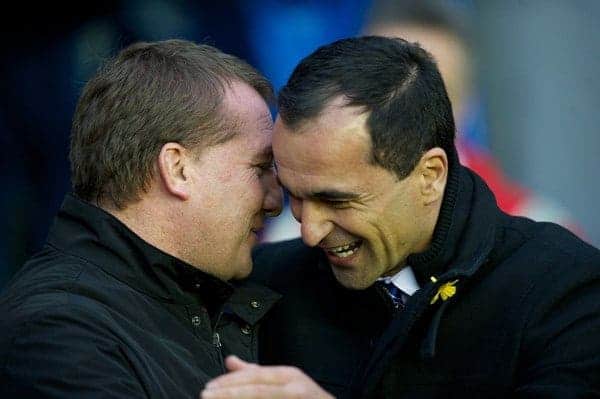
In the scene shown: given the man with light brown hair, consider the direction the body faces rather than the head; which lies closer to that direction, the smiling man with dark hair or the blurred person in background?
the smiling man with dark hair

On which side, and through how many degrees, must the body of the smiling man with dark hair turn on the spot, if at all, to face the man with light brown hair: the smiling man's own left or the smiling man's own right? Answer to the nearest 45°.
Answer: approximately 45° to the smiling man's own right

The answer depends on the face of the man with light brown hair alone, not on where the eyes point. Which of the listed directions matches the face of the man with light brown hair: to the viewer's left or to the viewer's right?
to the viewer's right

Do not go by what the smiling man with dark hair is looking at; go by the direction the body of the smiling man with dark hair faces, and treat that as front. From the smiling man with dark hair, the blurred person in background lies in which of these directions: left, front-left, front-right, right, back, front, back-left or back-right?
back-right

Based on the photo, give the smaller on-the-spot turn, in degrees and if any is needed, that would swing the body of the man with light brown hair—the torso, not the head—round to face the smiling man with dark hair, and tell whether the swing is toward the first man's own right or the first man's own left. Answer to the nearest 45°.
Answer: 0° — they already face them

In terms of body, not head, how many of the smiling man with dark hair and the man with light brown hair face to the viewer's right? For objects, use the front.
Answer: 1

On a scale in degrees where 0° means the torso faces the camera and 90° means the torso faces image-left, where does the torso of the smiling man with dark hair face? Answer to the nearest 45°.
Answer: approximately 45°

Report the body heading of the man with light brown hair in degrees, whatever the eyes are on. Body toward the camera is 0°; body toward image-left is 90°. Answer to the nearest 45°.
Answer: approximately 270°
